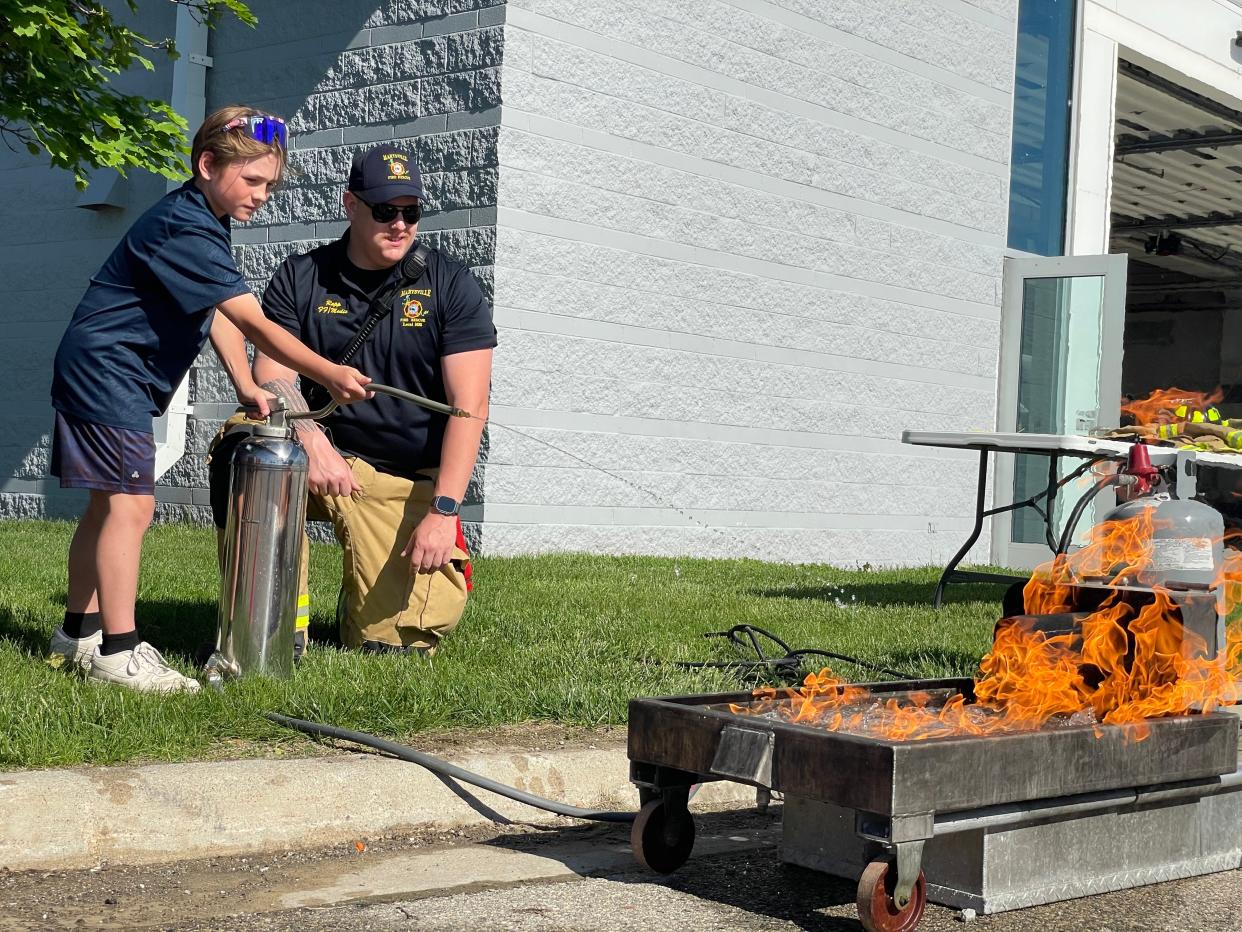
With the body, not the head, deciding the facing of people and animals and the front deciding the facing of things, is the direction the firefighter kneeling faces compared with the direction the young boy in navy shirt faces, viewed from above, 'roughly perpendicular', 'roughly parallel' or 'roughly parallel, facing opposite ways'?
roughly perpendicular

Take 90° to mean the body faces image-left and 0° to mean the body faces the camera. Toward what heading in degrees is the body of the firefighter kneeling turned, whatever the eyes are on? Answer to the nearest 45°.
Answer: approximately 0°

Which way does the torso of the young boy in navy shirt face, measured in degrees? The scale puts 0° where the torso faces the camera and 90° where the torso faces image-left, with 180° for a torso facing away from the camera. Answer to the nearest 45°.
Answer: approximately 270°

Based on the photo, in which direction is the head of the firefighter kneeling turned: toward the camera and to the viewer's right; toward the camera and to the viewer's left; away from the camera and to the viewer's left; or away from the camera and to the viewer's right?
toward the camera and to the viewer's right

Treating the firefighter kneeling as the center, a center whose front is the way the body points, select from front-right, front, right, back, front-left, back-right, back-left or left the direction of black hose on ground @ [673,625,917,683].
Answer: left

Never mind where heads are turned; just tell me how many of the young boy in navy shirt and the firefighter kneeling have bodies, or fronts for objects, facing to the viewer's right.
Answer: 1

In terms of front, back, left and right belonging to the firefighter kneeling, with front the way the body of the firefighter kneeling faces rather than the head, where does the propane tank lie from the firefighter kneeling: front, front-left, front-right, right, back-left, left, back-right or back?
front-left

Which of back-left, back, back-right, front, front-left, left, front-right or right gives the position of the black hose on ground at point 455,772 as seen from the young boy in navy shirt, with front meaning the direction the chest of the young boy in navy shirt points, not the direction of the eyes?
front-right

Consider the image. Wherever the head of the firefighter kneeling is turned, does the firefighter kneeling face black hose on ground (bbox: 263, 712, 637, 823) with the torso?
yes

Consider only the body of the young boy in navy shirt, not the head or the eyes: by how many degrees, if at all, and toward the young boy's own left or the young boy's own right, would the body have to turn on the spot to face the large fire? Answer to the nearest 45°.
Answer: approximately 45° to the young boy's own right
